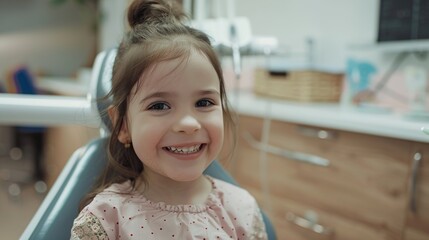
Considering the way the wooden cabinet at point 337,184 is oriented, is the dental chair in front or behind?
in front

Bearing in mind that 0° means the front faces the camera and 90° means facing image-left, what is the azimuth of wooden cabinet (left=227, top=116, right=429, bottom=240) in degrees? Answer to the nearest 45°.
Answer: approximately 45°

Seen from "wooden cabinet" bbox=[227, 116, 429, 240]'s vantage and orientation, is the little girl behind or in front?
in front
